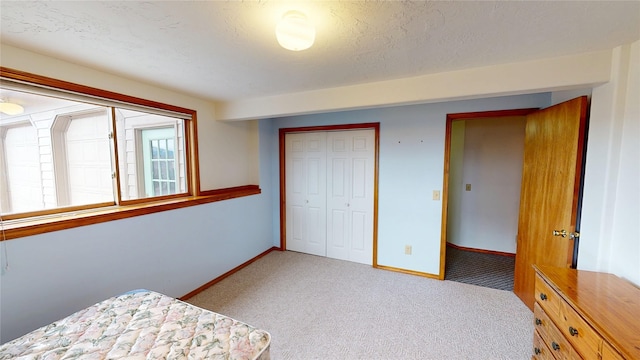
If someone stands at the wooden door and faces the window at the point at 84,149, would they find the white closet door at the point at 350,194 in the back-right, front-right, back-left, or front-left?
front-right

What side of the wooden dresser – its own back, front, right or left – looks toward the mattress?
front

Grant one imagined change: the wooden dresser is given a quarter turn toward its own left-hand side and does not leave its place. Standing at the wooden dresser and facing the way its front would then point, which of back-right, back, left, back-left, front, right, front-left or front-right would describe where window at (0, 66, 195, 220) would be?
right

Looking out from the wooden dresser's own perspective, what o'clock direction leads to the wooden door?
The wooden door is roughly at 4 o'clock from the wooden dresser.

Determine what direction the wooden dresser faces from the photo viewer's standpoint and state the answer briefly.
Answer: facing the viewer and to the left of the viewer

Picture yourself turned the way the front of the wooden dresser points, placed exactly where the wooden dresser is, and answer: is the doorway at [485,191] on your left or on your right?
on your right

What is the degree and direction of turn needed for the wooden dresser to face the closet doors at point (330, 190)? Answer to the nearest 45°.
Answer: approximately 45° to its right

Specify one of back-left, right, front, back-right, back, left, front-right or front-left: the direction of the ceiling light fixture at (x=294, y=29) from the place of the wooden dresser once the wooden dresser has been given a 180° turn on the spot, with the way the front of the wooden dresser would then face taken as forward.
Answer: back
